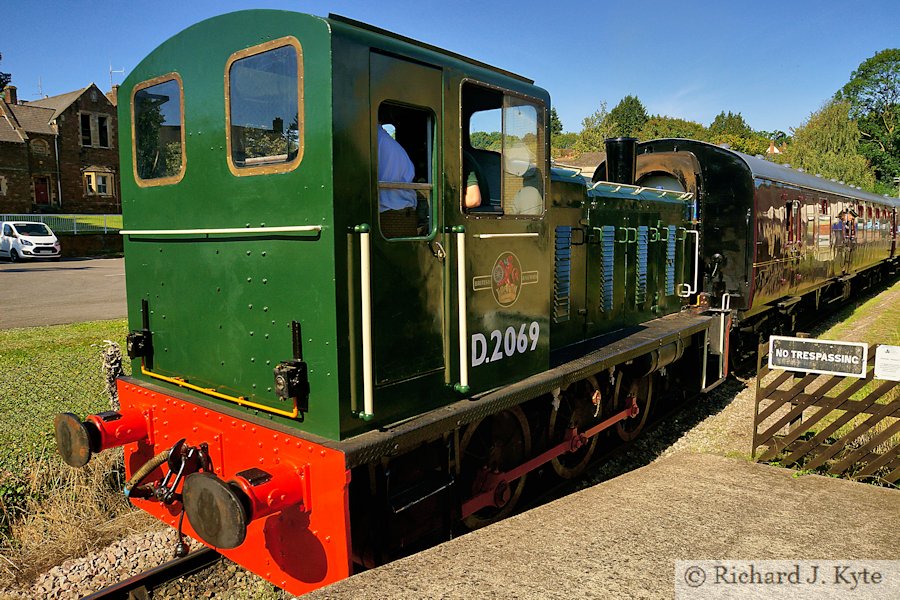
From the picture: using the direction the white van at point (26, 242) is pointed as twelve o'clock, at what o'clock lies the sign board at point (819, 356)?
The sign board is roughly at 1 o'clock from the white van.

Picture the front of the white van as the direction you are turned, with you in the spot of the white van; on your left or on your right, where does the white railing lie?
on your left

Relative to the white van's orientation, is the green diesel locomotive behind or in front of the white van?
in front

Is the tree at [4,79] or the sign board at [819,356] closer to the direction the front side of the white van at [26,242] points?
the sign board

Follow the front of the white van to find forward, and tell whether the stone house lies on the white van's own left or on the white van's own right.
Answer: on the white van's own left

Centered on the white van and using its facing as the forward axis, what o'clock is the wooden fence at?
The wooden fence is roughly at 1 o'clock from the white van.

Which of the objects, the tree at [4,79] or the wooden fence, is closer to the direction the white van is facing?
the wooden fence
